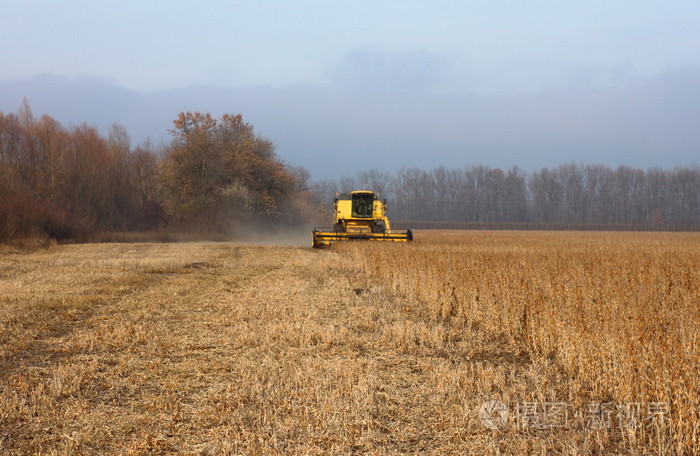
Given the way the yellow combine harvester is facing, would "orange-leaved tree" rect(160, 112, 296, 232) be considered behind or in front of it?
behind

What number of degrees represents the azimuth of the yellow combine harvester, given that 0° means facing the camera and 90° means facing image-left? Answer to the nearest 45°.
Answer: approximately 0°
